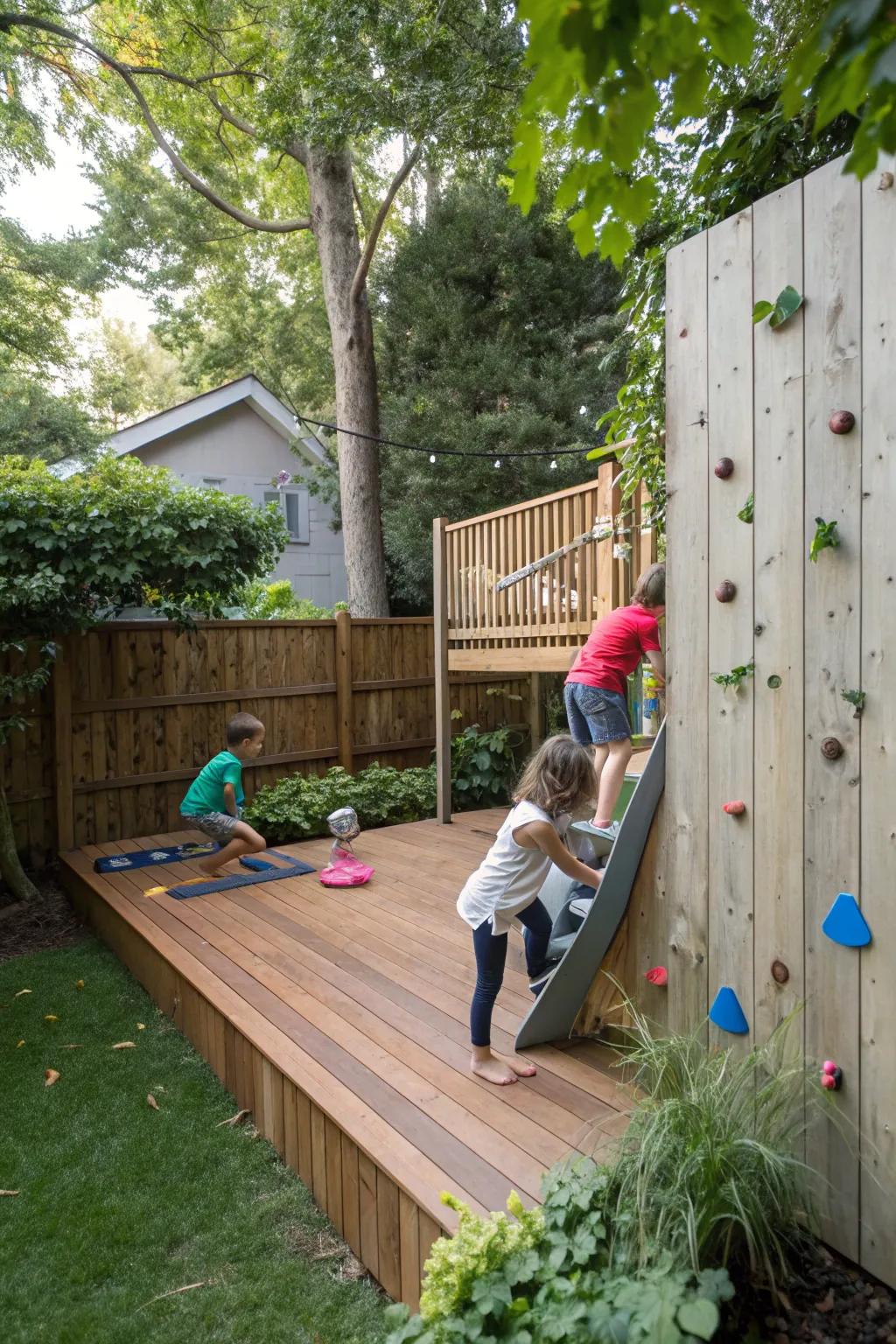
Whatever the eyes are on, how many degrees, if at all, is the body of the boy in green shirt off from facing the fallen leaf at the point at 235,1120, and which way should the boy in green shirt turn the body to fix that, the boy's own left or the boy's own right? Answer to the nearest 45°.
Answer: approximately 90° to the boy's own right

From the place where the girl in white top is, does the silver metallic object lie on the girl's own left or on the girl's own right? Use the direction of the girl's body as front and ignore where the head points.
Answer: on the girl's own left

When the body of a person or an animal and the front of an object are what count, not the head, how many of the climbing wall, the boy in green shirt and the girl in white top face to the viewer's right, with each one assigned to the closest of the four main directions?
2

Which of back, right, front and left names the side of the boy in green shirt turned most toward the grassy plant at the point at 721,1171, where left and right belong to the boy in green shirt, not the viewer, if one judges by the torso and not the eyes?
right

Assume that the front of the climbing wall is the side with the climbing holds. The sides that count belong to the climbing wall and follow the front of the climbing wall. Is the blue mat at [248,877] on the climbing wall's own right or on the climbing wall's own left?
on the climbing wall's own right

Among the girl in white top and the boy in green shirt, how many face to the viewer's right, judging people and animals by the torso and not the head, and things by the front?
2

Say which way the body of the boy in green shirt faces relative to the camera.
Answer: to the viewer's right

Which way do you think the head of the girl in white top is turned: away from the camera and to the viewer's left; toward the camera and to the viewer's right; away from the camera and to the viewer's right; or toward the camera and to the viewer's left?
away from the camera and to the viewer's right

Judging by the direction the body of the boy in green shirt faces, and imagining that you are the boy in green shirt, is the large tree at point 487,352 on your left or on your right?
on your left

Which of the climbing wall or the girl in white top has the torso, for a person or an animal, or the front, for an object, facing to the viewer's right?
the girl in white top
